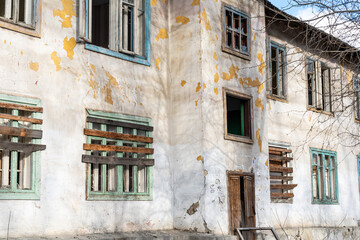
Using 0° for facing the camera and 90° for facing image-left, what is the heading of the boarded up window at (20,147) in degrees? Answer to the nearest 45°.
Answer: approximately 315°

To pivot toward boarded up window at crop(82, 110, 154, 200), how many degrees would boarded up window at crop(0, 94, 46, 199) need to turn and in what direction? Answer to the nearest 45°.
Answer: approximately 90° to its left

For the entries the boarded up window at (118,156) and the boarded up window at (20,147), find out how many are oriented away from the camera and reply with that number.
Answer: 0

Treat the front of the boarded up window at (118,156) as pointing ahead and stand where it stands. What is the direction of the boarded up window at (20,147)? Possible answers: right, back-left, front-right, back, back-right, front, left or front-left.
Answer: right
